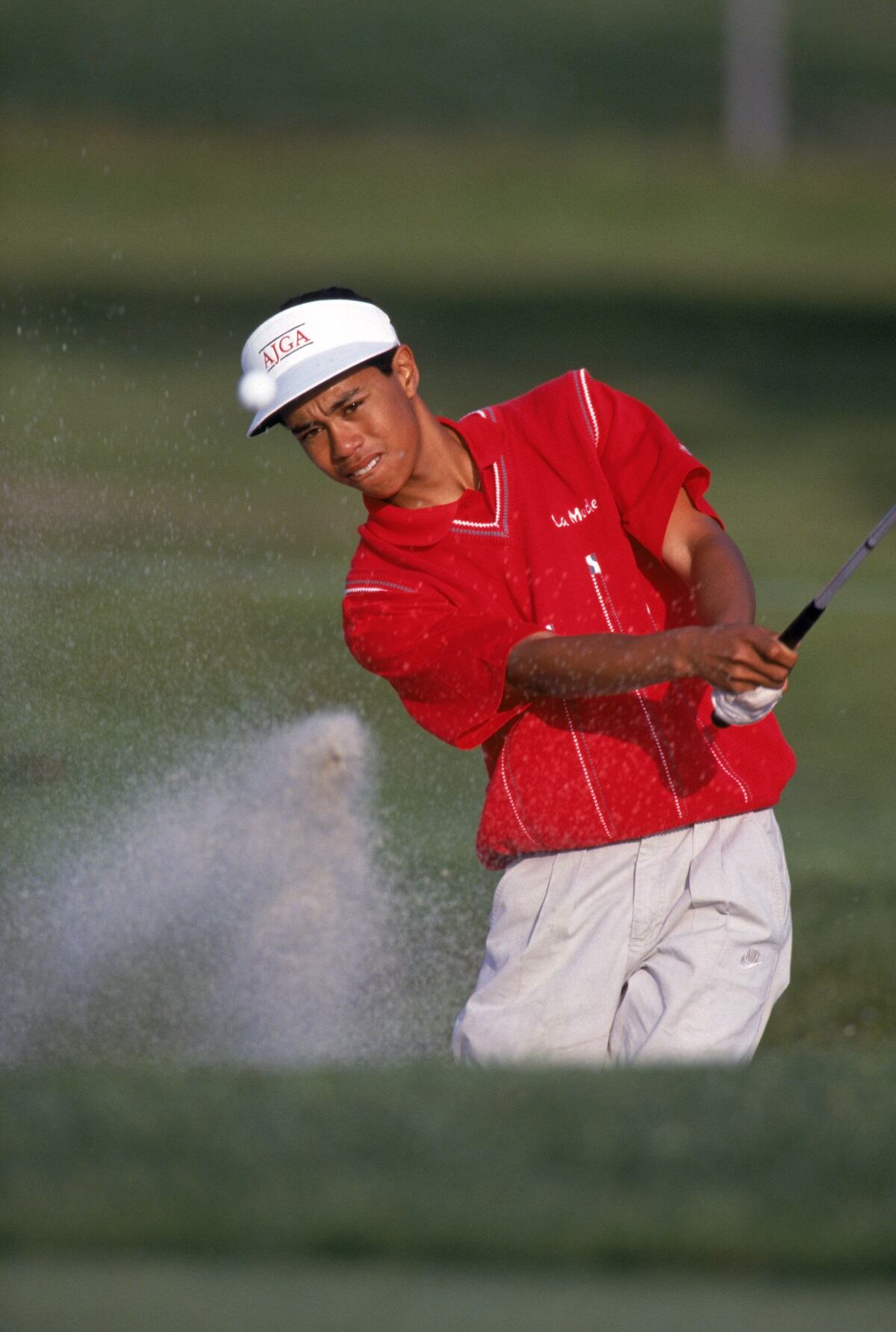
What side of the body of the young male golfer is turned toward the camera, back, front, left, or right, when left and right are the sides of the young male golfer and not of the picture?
front

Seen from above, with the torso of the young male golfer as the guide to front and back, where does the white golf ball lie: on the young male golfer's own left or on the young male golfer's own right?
on the young male golfer's own right

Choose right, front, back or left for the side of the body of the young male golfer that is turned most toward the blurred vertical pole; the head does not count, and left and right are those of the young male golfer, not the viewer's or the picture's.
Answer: back

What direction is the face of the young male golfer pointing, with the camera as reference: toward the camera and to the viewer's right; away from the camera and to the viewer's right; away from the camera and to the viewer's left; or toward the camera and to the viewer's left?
toward the camera and to the viewer's left
